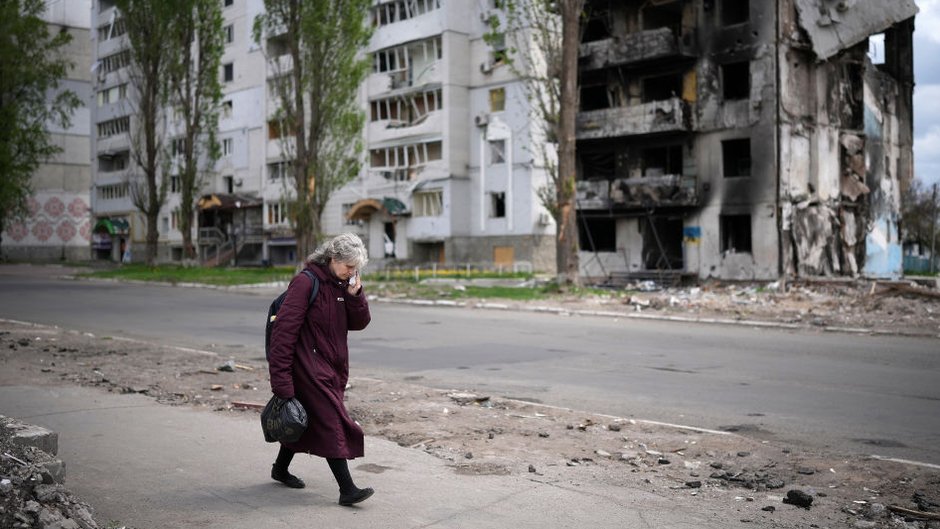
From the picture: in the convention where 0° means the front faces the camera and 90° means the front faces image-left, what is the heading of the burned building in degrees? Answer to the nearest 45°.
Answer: approximately 45°

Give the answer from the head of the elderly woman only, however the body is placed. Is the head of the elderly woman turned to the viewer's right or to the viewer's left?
to the viewer's right

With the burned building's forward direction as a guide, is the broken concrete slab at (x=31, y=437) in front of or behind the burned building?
in front

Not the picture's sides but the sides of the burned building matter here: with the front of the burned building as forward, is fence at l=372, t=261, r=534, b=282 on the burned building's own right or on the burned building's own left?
on the burned building's own right

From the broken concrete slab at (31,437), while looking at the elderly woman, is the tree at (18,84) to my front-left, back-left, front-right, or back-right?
back-left

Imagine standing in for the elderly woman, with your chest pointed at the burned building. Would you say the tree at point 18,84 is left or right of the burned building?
left

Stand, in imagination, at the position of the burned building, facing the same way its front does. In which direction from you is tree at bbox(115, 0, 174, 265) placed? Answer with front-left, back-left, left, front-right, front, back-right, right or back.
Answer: front-right

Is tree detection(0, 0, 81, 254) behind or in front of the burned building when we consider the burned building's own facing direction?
in front
